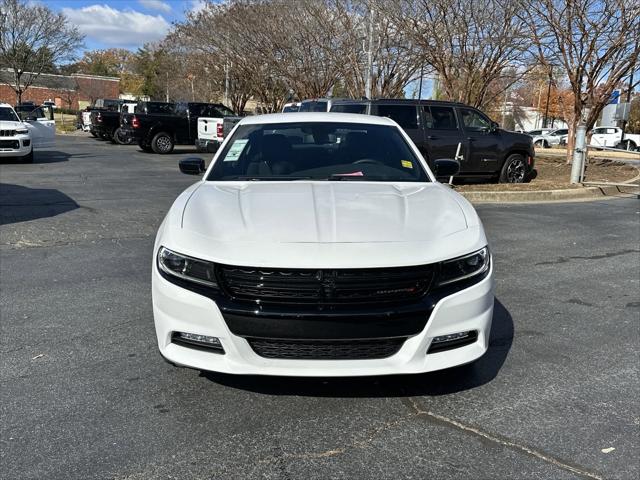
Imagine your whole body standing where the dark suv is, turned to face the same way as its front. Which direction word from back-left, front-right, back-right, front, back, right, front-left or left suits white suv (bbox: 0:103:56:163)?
back

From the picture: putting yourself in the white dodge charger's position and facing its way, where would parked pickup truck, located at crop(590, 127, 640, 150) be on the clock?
The parked pickup truck is roughly at 7 o'clock from the white dodge charger.

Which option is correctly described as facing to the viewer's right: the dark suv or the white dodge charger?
the dark suv

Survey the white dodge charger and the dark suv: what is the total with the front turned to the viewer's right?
1

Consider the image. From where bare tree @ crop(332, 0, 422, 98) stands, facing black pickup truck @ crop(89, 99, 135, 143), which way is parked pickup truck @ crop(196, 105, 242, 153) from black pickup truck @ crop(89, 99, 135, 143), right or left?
left

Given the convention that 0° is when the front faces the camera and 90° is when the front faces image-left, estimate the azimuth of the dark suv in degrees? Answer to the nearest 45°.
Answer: approximately 270°

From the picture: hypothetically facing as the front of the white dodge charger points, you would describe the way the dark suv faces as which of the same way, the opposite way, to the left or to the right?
to the left

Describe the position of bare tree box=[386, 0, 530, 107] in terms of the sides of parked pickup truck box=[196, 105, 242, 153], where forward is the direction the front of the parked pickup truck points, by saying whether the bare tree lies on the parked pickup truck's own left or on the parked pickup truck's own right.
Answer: on the parked pickup truck's own right

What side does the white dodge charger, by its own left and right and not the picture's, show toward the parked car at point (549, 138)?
back

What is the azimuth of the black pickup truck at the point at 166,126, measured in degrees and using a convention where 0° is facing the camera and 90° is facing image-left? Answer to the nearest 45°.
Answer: approximately 225°

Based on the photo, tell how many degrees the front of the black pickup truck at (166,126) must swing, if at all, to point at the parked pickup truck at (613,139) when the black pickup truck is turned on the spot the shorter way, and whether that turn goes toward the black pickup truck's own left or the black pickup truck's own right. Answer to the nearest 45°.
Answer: approximately 45° to the black pickup truck's own right

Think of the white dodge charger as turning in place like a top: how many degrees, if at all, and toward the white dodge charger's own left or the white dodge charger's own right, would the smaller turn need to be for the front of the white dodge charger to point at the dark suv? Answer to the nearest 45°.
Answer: approximately 180°
